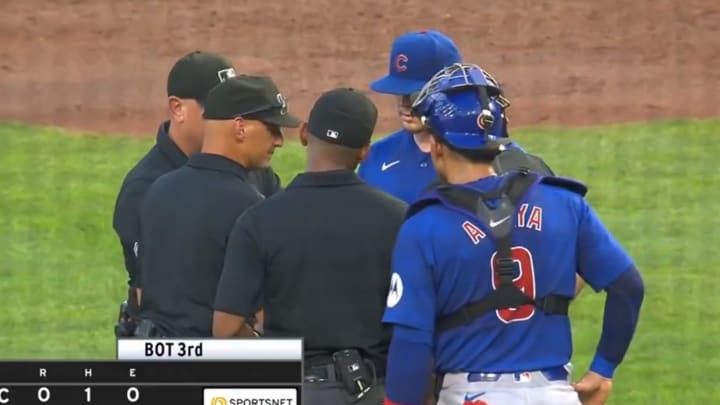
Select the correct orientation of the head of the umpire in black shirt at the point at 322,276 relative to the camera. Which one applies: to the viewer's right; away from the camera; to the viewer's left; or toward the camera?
away from the camera

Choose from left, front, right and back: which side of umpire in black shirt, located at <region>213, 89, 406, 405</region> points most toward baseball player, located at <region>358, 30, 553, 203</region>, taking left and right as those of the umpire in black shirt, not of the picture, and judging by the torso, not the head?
front

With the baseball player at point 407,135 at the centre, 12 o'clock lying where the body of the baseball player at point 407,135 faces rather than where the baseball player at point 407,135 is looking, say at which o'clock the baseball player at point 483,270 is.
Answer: the baseball player at point 483,270 is roughly at 10 o'clock from the baseball player at point 407,135.

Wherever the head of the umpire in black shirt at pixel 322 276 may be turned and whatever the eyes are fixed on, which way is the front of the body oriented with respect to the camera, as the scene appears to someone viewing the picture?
away from the camera

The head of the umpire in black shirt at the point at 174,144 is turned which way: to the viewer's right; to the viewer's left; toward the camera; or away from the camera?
to the viewer's right

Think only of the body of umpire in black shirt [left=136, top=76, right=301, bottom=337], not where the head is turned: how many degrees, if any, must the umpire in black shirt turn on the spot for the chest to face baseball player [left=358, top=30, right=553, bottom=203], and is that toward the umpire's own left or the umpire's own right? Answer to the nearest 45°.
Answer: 0° — they already face them

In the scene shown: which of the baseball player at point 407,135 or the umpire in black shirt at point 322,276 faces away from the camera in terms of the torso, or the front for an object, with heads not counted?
the umpire in black shirt

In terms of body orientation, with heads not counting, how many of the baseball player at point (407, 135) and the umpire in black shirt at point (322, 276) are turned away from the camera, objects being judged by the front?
1

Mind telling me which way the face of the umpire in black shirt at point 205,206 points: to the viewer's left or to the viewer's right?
to the viewer's right

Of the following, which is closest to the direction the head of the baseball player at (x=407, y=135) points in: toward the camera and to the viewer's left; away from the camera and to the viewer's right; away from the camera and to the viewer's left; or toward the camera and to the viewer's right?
toward the camera and to the viewer's left

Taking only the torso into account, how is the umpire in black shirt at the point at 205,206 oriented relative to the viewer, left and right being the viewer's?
facing away from the viewer and to the right of the viewer
